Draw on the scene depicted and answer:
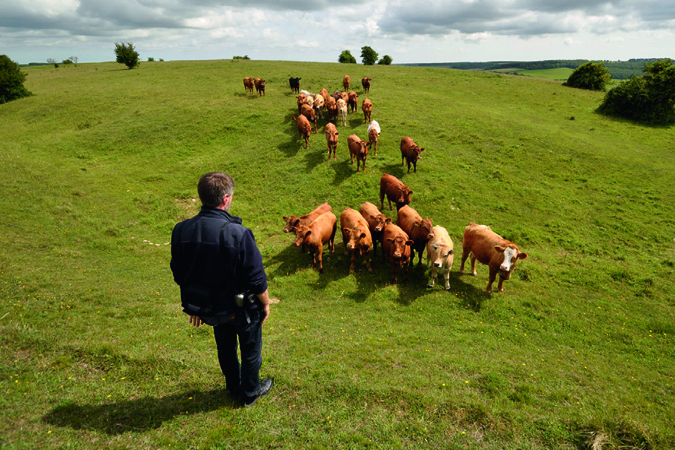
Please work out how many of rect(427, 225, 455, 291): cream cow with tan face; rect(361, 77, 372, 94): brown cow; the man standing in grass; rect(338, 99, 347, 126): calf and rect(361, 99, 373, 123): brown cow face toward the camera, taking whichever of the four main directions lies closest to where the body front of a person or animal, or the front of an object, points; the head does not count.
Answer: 4

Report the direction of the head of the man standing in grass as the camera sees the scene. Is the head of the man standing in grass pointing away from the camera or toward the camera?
away from the camera

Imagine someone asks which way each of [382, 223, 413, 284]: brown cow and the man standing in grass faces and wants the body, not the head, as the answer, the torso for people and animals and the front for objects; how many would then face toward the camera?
1

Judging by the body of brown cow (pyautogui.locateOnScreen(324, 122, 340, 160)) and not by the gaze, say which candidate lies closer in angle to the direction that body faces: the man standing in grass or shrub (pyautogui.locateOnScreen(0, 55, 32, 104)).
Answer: the man standing in grass

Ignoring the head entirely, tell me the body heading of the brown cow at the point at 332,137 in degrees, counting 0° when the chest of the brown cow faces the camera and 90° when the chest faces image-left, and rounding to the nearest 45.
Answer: approximately 0°

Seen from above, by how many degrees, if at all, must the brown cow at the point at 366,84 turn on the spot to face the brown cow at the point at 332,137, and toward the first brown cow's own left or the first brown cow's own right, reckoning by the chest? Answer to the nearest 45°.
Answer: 0° — it already faces it

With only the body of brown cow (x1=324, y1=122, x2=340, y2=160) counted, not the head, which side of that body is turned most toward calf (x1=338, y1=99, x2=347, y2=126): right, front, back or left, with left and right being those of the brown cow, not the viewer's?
back

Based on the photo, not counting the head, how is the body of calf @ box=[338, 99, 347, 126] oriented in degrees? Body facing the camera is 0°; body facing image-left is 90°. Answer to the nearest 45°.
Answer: approximately 0°

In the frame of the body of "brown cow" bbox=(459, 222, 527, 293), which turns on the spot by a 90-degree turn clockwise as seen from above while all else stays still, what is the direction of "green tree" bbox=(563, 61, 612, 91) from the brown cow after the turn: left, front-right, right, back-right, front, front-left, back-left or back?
back-right

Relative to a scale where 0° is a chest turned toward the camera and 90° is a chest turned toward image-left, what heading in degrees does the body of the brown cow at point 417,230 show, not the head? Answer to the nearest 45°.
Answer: approximately 315°
